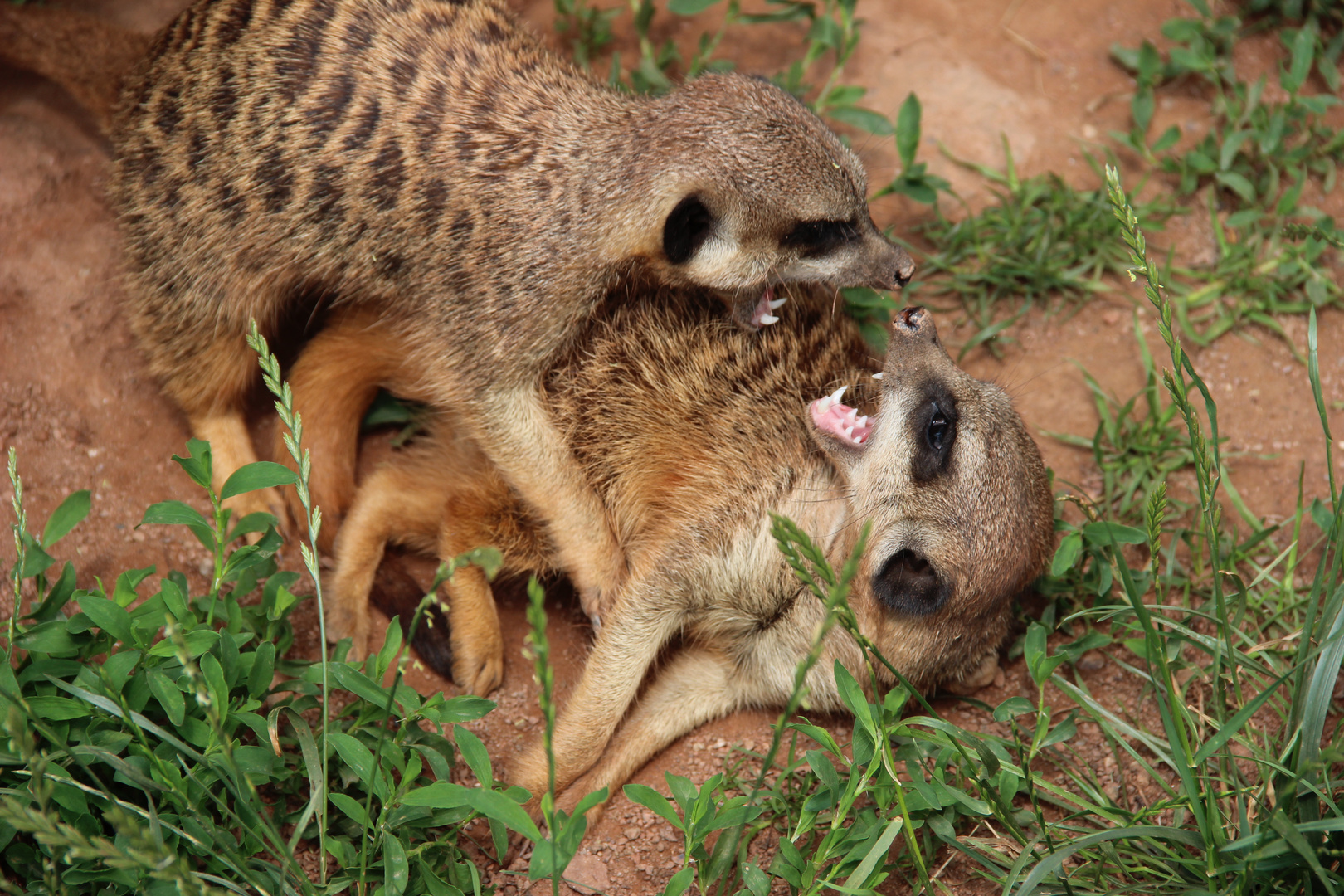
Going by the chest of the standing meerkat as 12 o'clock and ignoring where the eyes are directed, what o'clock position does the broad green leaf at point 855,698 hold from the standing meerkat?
The broad green leaf is roughly at 2 o'clock from the standing meerkat.

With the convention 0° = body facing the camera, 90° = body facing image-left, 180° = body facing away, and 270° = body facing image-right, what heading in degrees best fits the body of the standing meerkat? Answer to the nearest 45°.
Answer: approximately 270°

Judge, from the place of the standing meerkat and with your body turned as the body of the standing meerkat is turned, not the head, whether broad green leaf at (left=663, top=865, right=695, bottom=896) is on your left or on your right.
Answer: on your right

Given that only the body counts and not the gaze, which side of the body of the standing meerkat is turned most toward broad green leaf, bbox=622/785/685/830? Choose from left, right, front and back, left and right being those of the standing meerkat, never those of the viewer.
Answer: right

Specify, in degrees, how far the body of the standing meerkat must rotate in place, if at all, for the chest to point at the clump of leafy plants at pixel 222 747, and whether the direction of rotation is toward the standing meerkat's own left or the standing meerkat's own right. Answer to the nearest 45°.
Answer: approximately 90° to the standing meerkat's own right

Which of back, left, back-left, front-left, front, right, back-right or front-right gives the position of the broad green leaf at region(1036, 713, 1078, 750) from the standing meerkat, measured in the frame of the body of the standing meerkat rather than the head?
front-right

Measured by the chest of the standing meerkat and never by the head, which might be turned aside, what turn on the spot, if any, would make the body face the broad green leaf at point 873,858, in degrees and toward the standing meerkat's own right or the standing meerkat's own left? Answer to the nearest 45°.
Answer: approximately 45° to the standing meerkat's own right

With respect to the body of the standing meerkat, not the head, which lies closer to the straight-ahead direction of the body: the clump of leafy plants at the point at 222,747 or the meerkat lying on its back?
the meerkat lying on its back

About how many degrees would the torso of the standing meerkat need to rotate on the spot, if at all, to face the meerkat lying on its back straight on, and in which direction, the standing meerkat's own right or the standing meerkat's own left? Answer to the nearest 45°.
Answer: approximately 45° to the standing meerkat's own right

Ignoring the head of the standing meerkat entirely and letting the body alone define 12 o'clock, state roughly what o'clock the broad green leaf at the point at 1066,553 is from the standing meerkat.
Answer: The broad green leaf is roughly at 1 o'clock from the standing meerkat.
